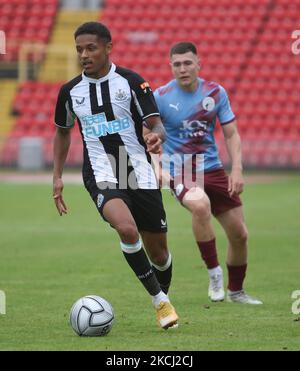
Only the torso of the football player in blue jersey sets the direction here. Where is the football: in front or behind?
in front

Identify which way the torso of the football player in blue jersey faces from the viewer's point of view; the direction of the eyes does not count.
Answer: toward the camera
